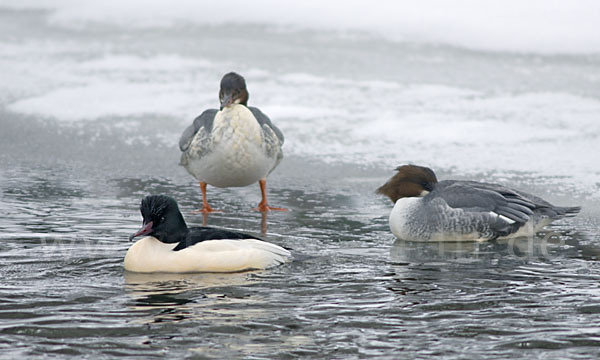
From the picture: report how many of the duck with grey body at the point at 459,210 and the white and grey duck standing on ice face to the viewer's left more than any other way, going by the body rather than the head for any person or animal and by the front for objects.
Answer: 1

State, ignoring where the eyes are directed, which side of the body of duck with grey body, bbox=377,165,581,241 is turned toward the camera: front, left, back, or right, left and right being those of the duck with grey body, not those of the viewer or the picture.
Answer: left

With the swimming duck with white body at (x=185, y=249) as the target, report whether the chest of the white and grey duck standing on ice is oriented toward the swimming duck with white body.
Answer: yes

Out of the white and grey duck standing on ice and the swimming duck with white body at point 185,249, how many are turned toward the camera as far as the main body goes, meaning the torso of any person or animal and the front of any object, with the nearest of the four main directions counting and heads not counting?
1

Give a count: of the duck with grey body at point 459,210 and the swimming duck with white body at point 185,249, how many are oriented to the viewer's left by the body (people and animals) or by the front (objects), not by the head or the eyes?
2

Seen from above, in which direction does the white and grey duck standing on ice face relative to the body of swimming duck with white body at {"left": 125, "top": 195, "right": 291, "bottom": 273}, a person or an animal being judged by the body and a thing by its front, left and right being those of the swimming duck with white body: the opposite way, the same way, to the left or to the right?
to the left

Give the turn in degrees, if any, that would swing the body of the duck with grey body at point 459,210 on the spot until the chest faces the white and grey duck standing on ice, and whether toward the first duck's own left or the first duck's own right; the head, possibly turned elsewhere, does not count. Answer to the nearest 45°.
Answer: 0° — it already faces it

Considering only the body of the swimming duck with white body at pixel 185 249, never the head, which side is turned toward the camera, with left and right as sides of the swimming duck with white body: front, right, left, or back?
left

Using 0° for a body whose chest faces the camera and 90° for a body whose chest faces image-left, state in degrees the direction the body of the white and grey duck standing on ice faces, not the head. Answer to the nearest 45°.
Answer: approximately 0°

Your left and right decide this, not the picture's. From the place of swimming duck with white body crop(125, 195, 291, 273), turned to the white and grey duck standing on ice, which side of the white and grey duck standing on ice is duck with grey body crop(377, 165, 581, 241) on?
right

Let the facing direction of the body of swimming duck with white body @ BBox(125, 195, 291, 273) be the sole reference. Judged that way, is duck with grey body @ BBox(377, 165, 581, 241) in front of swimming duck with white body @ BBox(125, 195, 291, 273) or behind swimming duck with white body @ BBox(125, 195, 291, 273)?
behind

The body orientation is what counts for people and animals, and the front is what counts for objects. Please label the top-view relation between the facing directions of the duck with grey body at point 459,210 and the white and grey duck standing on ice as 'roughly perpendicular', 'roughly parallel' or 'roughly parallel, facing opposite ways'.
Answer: roughly perpendicular
